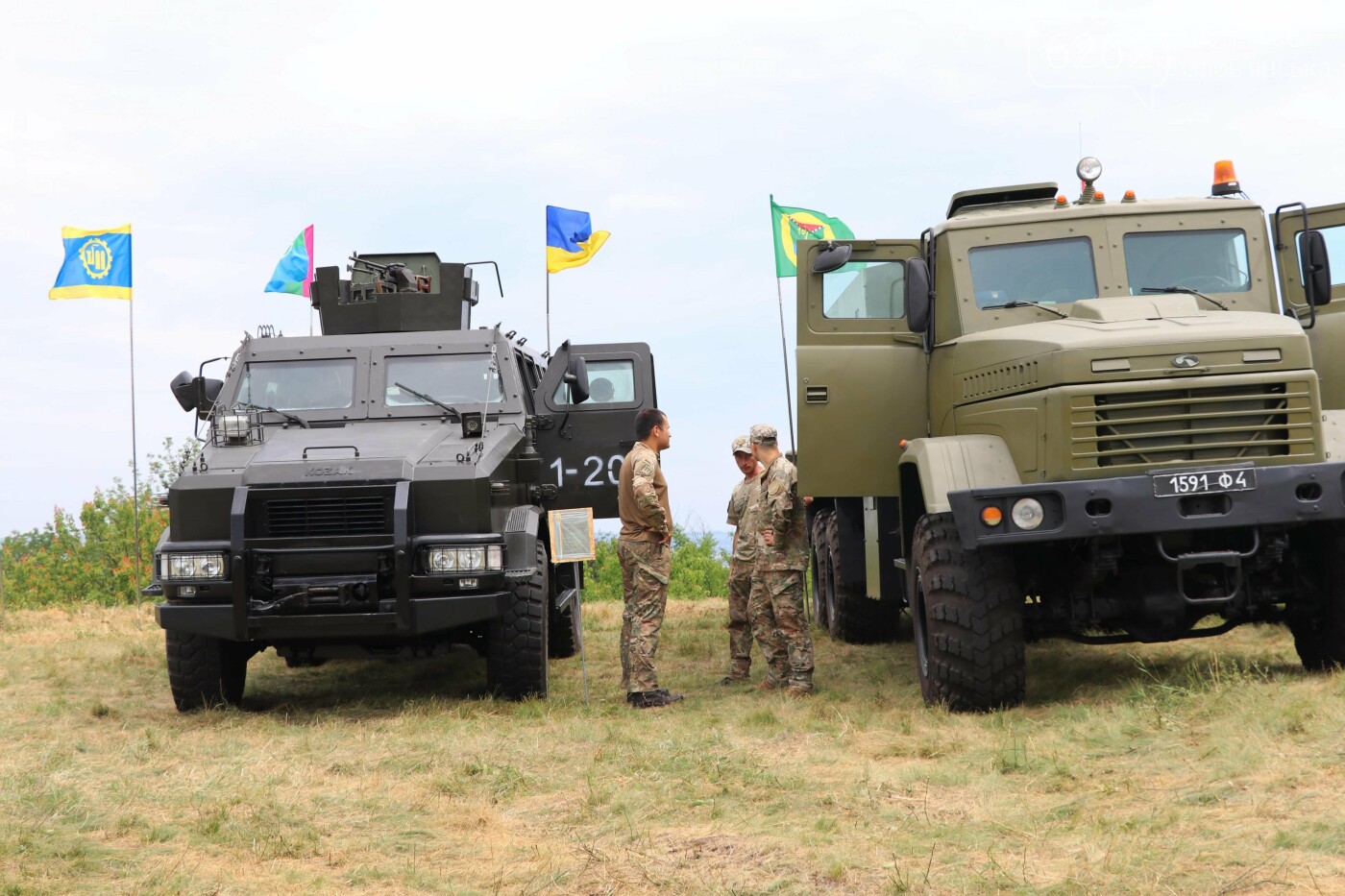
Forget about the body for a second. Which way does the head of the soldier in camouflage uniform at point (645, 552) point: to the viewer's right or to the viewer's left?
to the viewer's right

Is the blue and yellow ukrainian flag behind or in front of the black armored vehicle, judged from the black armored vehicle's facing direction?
behind

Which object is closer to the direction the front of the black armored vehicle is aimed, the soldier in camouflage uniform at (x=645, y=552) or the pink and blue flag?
the soldier in camouflage uniform

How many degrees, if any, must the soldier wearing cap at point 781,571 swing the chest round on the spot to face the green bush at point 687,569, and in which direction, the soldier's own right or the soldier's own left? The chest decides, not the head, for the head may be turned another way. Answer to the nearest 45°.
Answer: approximately 90° to the soldier's own right

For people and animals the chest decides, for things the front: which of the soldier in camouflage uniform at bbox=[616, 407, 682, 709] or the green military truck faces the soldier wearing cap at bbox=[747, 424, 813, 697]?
the soldier in camouflage uniform

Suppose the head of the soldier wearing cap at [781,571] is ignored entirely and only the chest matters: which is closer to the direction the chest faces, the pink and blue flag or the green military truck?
the pink and blue flag

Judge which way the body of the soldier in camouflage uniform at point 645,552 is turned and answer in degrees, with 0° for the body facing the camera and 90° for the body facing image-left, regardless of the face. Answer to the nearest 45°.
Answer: approximately 270°

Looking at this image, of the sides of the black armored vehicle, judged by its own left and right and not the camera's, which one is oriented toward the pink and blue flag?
back

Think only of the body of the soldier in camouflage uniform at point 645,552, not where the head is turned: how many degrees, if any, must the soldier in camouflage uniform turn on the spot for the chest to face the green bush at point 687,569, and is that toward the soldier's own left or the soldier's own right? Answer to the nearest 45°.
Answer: approximately 90° to the soldier's own left

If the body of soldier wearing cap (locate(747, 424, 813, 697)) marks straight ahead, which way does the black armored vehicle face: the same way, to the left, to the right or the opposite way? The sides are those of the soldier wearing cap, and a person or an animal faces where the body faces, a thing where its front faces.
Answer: to the left

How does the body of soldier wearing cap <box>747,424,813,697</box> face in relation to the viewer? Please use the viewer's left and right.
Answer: facing to the left of the viewer

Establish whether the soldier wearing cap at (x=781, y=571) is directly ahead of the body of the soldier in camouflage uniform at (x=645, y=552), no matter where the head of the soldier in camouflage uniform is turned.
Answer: yes
